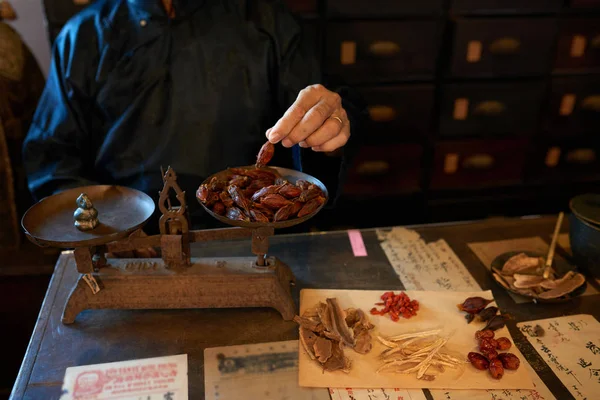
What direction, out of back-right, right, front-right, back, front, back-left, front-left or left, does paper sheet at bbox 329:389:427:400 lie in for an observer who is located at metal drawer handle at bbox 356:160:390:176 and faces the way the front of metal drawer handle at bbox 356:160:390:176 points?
front

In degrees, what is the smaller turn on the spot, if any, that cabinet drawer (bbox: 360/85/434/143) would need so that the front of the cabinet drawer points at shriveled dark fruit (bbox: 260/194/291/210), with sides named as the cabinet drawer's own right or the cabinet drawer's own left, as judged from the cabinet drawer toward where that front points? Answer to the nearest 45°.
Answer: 0° — it already faces it

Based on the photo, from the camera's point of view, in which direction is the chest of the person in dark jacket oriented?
toward the camera

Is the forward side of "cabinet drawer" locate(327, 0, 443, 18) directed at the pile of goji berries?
yes

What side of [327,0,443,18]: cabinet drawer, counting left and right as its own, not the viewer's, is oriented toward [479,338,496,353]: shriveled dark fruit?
front

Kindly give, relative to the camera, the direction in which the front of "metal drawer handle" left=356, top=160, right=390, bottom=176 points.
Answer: facing the viewer

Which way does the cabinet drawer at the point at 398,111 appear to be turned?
toward the camera

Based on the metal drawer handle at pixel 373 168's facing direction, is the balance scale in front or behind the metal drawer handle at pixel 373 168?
in front

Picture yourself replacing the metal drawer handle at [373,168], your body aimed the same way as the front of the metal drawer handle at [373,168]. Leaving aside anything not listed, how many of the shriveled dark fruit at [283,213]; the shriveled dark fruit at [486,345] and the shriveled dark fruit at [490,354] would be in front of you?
3

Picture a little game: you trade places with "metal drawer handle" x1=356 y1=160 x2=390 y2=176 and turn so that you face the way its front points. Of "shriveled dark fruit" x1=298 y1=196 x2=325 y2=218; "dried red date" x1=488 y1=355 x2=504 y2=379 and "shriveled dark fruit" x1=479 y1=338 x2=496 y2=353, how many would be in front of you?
3

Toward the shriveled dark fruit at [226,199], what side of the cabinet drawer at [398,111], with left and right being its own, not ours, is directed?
front

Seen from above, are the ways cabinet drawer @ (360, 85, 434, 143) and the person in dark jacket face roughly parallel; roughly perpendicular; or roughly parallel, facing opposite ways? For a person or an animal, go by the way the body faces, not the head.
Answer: roughly parallel

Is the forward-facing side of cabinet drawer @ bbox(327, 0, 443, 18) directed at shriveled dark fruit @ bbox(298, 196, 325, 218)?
yes

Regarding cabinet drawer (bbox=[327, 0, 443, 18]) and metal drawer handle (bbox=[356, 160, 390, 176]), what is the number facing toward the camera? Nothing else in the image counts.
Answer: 2

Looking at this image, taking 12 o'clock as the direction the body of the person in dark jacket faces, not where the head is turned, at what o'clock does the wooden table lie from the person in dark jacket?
The wooden table is roughly at 12 o'clock from the person in dark jacket.

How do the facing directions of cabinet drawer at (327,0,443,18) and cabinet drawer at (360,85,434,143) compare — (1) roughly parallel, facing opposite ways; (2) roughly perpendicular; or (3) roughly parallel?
roughly parallel

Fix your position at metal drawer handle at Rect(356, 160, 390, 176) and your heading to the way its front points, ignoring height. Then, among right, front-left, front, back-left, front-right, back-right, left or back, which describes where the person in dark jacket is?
front-right
